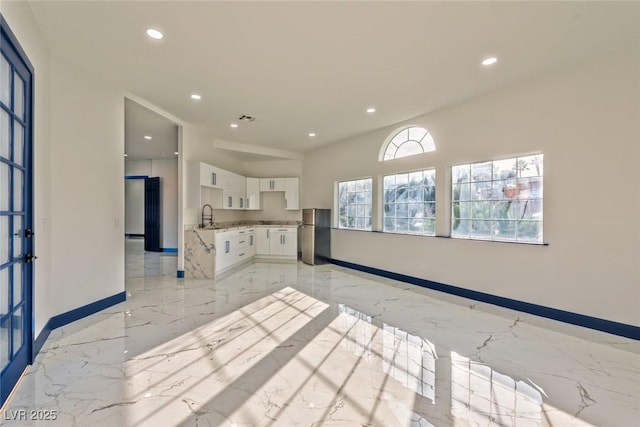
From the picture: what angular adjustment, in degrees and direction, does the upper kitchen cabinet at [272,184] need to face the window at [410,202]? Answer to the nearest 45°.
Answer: approximately 45° to its left

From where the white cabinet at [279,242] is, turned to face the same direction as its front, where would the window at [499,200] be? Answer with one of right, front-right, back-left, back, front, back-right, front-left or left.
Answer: front-left

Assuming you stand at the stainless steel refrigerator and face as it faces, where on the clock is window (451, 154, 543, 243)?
The window is roughly at 9 o'clock from the stainless steel refrigerator.

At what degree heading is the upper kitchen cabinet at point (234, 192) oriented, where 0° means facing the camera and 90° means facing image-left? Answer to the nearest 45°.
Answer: approximately 315°

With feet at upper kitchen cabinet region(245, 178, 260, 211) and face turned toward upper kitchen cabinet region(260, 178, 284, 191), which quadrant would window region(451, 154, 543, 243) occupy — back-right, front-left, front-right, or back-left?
front-right

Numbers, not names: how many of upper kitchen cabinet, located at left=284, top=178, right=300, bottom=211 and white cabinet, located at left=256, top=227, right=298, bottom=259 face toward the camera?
2

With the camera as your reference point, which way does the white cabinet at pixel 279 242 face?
facing the viewer

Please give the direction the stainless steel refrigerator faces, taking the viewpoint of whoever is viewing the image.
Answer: facing the viewer and to the left of the viewer

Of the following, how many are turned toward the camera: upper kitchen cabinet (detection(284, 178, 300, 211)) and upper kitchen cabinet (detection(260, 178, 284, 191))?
2

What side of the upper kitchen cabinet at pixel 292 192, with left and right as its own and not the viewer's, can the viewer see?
front

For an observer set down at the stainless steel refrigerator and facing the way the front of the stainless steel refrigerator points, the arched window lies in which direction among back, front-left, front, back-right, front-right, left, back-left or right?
left
